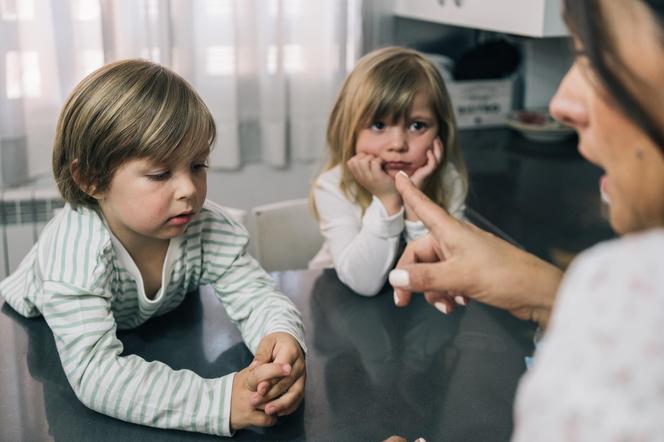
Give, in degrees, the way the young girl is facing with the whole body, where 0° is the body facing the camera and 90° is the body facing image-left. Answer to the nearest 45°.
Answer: approximately 0°

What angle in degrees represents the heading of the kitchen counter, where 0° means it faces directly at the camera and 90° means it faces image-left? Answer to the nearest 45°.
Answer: approximately 45°

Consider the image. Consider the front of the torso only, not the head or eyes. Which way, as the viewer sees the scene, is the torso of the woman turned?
to the viewer's left

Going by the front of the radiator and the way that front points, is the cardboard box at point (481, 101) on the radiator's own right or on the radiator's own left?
on the radiator's own left

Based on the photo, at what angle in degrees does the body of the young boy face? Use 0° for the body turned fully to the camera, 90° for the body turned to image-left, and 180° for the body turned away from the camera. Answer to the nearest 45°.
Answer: approximately 315°

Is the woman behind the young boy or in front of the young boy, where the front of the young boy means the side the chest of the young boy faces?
in front

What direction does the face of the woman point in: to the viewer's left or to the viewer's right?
to the viewer's left

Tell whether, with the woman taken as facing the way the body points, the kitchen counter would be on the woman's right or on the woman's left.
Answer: on the woman's right

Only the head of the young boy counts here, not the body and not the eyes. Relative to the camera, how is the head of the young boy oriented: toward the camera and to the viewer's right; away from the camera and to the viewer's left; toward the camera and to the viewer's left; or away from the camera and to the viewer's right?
toward the camera and to the viewer's right

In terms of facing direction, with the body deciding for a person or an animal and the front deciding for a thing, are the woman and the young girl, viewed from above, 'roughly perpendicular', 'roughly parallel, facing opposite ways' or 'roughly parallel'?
roughly perpendicular

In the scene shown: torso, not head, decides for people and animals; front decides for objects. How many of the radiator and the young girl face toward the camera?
2

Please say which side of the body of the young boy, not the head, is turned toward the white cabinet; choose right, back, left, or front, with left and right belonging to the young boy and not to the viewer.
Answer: left
